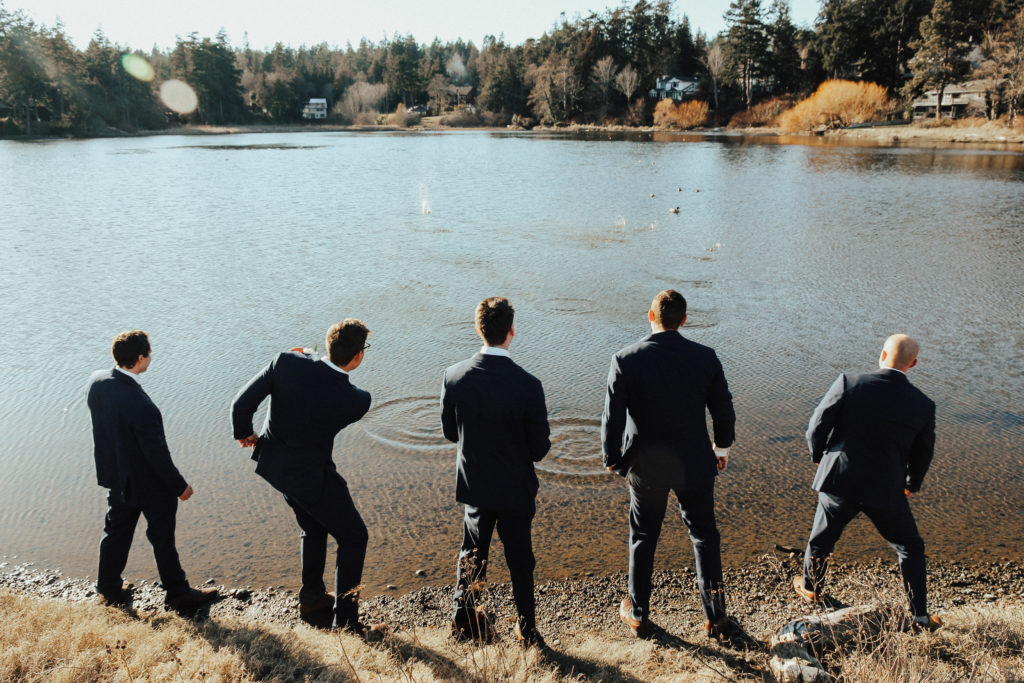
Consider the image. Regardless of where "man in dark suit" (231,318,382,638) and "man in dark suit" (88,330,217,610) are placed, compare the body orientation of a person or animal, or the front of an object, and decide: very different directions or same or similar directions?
same or similar directions

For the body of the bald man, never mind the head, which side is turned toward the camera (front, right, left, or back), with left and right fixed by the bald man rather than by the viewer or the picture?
back

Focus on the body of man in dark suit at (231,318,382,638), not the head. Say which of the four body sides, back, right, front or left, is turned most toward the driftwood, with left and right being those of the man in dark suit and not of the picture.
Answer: right

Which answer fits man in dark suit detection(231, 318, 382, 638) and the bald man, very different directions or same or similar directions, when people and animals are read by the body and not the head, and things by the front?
same or similar directions

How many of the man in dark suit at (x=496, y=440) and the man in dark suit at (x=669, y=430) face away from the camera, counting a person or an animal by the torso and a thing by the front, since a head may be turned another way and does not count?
2

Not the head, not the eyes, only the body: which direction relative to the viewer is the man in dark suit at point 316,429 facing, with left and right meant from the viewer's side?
facing away from the viewer and to the right of the viewer

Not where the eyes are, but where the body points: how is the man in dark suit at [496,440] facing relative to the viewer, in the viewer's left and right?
facing away from the viewer

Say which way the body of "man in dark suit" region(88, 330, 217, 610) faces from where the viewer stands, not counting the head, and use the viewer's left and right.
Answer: facing away from the viewer and to the right of the viewer

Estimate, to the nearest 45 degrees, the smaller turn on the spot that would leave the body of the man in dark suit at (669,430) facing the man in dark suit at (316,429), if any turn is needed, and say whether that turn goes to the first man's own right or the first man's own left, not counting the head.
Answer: approximately 90° to the first man's own left

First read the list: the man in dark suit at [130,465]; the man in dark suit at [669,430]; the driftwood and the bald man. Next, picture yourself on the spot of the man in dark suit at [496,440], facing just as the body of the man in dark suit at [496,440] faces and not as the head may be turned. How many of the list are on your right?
3

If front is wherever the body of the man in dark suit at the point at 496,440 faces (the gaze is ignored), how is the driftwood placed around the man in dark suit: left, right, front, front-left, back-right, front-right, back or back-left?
right

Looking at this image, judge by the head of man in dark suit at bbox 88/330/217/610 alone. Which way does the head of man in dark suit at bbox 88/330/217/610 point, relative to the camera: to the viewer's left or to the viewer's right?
to the viewer's right

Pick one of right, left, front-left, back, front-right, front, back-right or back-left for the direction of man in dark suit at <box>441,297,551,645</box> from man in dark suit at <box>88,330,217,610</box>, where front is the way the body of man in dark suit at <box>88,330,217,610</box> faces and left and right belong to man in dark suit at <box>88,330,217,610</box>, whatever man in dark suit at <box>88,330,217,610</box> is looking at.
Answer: right

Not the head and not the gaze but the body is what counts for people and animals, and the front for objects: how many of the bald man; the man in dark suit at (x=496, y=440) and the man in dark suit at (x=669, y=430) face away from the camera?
3

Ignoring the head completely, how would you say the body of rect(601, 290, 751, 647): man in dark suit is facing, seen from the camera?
away from the camera

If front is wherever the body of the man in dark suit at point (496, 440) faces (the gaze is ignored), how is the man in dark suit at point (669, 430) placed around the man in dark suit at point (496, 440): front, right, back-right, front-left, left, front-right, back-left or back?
right

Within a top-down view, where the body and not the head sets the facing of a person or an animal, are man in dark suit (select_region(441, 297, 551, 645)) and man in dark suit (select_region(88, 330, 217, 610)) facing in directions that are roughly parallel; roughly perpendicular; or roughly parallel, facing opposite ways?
roughly parallel

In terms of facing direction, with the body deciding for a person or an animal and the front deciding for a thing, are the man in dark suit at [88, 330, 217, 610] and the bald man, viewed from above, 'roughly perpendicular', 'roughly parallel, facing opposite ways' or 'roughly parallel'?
roughly parallel
